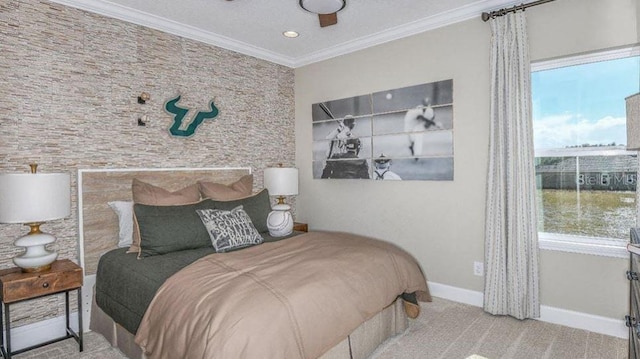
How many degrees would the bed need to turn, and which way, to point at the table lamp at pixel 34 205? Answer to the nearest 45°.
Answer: approximately 135° to its right

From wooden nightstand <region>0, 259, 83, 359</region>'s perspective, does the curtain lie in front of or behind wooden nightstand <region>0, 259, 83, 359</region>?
in front

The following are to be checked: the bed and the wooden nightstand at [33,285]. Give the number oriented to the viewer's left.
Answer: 0

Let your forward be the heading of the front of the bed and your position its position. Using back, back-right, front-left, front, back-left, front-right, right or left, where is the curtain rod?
front-left

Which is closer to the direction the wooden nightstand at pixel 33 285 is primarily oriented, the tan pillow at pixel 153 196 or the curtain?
the curtain

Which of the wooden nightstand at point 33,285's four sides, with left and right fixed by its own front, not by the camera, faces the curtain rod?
front

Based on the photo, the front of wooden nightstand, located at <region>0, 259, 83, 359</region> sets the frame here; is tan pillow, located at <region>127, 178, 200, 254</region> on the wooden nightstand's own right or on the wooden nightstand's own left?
on the wooden nightstand's own left

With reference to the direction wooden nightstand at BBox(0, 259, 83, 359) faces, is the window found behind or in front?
in front

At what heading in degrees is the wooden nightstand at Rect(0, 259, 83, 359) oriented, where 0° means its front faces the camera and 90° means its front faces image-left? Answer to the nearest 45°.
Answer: approximately 315°
